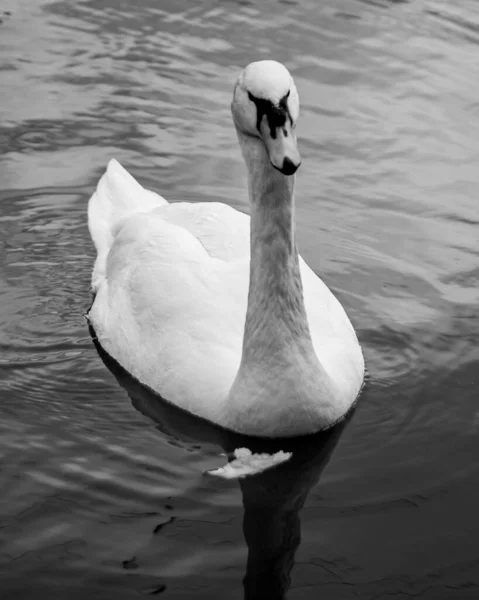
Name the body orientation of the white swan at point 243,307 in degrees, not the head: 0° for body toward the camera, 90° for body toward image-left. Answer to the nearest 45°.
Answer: approximately 315°
